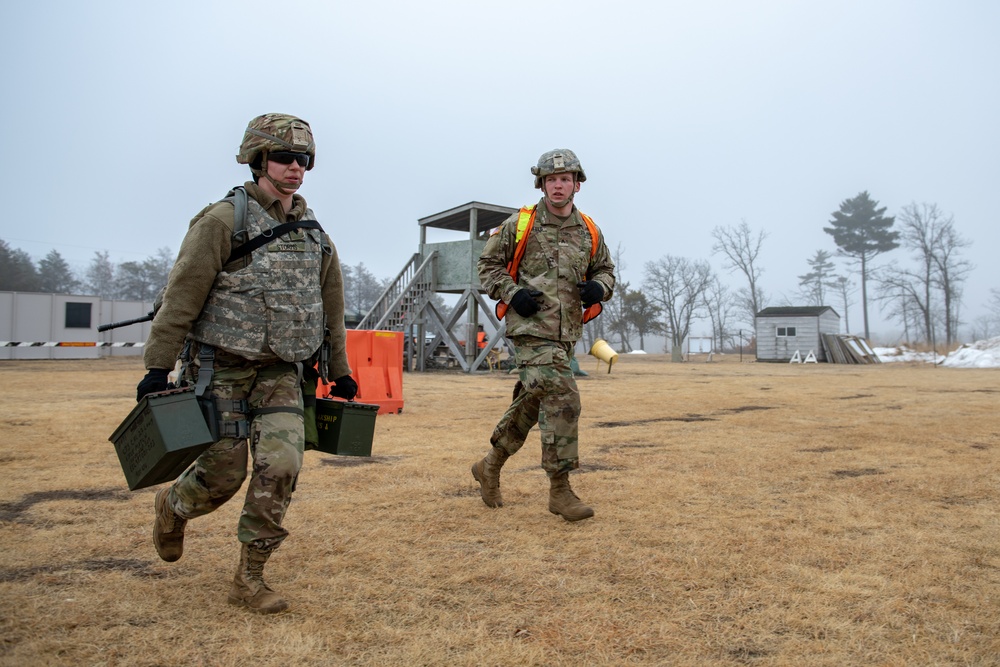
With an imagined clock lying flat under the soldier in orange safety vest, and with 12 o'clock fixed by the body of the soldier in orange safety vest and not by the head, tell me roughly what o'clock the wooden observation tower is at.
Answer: The wooden observation tower is roughly at 7 o'clock from the soldier in orange safety vest.

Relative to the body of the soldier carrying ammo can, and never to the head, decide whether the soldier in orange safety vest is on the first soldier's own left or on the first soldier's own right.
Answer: on the first soldier's own left

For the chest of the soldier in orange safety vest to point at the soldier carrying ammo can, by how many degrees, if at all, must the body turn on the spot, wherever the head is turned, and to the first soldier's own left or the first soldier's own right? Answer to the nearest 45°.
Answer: approximately 90° to the first soldier's own right

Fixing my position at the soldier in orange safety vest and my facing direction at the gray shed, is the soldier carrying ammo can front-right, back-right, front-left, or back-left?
back-left

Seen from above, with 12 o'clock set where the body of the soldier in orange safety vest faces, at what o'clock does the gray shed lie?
The gray shed is roughly at 8 o'clock from the soldier in orange safety vest.

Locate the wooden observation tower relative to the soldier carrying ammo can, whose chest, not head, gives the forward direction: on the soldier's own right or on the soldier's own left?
on the soldier's own left

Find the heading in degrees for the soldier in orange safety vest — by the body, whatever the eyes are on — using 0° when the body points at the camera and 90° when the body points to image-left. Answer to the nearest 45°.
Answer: approximately 315°
